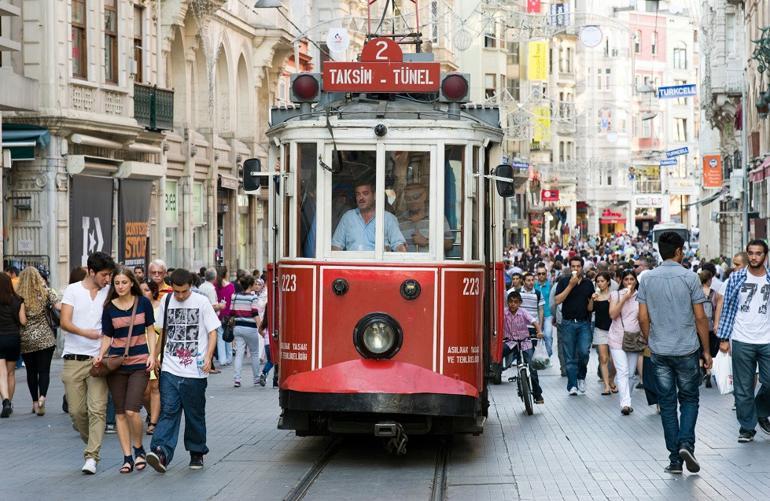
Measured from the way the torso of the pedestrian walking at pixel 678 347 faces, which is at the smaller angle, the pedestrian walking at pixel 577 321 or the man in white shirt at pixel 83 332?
the pedestrian walking

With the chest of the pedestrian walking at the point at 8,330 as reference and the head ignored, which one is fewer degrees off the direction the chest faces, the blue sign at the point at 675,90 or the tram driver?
the blue sign

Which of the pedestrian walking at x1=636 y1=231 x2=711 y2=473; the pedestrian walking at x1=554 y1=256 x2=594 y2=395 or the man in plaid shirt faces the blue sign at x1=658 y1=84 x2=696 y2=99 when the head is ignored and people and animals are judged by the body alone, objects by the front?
the pedestrian walking at x1=636 y1=231 x2=711 y2=473

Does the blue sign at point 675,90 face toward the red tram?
yes

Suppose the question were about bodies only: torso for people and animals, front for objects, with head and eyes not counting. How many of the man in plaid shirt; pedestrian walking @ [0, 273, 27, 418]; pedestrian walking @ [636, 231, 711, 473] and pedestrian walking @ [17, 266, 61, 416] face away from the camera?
3

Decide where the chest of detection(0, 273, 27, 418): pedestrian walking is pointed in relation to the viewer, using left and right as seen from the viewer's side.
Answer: facing away from the viewer

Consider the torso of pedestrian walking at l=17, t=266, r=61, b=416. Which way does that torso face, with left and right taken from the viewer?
facing away from the viewer

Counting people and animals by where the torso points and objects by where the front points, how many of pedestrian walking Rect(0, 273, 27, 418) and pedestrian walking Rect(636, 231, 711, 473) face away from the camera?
2

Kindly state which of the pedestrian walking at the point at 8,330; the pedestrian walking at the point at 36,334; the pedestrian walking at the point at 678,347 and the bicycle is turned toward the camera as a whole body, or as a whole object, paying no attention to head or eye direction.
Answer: the bicycle

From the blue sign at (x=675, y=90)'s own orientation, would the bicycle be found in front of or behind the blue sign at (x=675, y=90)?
in front

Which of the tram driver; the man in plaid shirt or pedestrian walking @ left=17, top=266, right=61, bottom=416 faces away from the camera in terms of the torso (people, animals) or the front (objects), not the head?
the pedestrian walking
